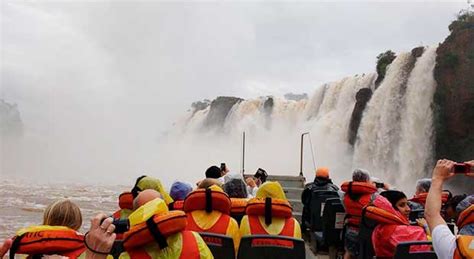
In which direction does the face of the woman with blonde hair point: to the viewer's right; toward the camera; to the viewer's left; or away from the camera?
away from the camera

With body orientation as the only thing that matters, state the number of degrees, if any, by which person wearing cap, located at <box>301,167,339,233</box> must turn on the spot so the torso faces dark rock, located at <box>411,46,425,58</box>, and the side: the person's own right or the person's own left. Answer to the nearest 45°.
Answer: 0° — they already face it

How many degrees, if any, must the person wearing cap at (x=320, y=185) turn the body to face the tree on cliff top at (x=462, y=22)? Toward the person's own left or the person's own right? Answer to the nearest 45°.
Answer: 0° — they already face it

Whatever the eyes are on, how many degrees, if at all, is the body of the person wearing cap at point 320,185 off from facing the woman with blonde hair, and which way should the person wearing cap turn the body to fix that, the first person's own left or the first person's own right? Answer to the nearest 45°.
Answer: approximately 180°

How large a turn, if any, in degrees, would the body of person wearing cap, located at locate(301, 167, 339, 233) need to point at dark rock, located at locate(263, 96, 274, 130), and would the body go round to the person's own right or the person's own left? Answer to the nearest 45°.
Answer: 0° — they already face it

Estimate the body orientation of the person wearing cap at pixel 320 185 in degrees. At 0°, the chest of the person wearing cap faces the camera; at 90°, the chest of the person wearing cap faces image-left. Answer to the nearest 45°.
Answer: approximately 180°
